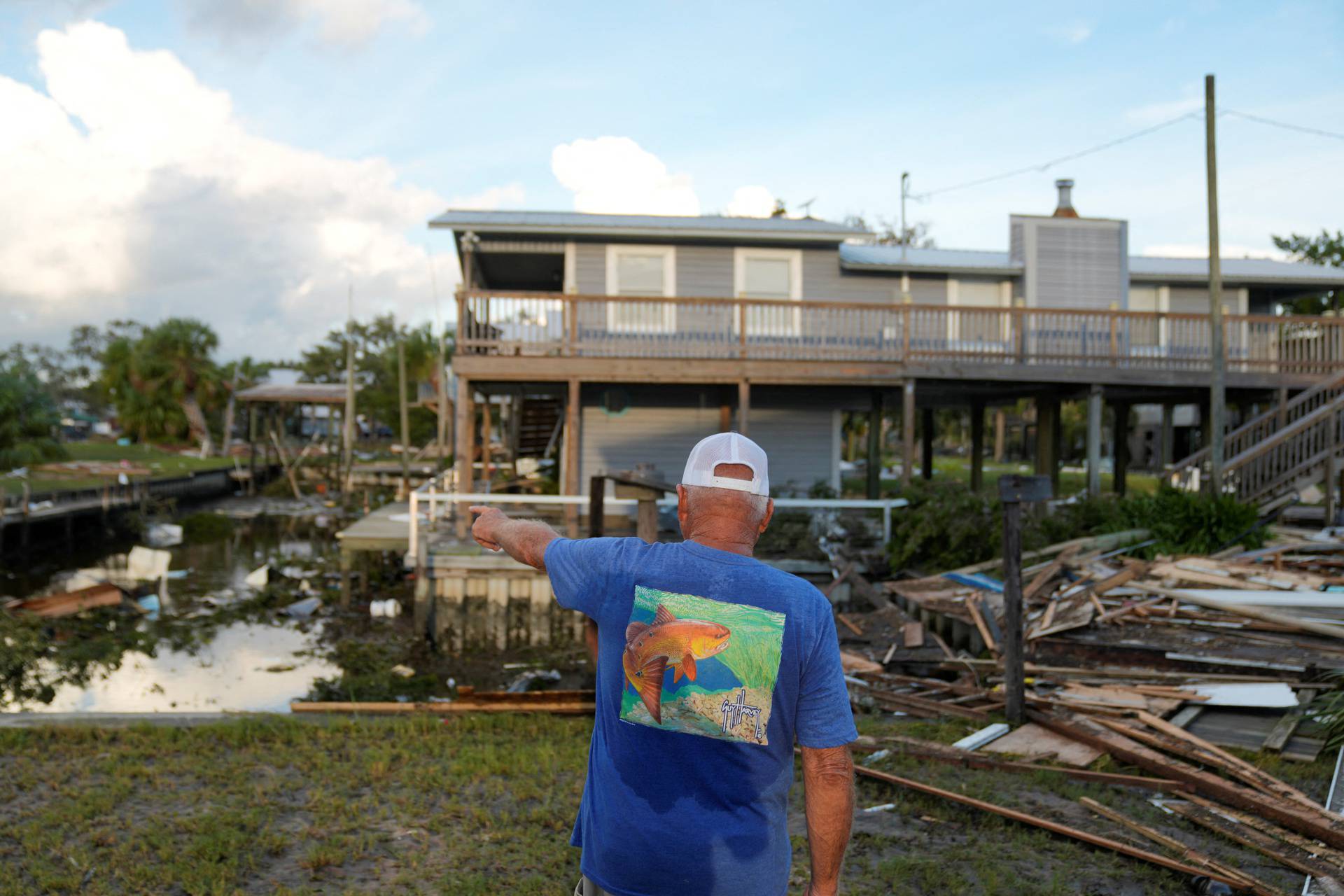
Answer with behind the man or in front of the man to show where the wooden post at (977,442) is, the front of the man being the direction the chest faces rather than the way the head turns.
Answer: in front

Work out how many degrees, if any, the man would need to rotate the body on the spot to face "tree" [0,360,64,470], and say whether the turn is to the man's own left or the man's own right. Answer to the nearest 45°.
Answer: approximately 45° to the man's own left

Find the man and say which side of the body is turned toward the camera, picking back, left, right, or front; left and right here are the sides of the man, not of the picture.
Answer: back

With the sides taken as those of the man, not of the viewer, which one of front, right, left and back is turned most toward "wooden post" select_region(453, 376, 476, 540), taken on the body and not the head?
front

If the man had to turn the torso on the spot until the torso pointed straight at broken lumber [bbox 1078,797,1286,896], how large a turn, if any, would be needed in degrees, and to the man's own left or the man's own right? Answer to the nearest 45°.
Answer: approximately 45° to the man's own right

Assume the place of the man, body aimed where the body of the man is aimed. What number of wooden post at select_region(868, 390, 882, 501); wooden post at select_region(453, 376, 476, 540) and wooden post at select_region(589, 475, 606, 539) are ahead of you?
3

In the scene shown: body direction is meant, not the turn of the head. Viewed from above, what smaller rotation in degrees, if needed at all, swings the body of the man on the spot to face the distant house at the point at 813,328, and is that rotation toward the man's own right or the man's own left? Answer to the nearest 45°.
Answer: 0° — they already face it

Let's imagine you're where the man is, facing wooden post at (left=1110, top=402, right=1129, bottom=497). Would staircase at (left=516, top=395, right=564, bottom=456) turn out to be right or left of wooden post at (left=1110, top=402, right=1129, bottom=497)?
left

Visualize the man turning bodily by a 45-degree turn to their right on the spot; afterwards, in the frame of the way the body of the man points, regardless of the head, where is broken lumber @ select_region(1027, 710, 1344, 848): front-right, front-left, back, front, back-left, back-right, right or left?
front

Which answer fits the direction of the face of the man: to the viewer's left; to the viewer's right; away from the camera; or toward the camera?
away from the camera

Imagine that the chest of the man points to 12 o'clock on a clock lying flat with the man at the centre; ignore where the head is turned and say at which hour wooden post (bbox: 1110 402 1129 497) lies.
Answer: The wooden post is roughly at 1 o'clock from the man.

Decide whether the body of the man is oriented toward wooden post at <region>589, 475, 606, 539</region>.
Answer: yes

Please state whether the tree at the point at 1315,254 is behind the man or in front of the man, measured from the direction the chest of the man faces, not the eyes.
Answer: in front
